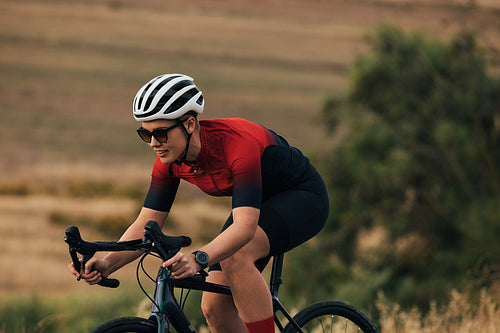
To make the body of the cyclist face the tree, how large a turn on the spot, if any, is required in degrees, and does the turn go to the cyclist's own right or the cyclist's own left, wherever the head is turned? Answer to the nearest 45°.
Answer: approximately 180°

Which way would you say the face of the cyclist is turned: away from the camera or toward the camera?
toward the camera

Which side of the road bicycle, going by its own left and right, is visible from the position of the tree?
back

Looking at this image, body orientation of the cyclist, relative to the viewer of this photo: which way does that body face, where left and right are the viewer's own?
facing the viewer and to the left of the viewer
